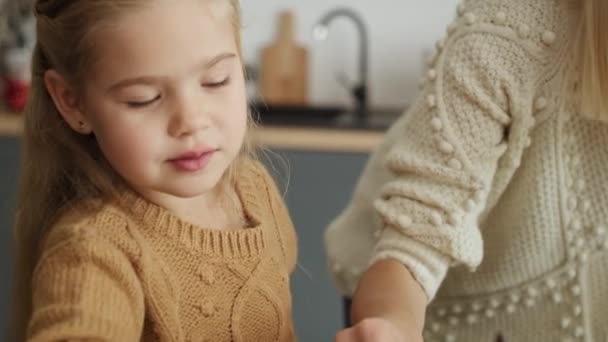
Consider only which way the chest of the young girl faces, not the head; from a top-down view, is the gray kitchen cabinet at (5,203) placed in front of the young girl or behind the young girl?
behind

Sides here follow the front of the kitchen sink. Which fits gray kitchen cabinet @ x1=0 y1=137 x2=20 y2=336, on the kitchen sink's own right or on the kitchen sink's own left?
on the kitchen sink's own right

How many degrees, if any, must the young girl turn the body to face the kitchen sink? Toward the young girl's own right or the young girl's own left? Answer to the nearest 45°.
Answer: approximately 135° to the young girl's own left

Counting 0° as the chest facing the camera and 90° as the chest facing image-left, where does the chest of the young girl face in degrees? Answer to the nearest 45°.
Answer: approximately 315°

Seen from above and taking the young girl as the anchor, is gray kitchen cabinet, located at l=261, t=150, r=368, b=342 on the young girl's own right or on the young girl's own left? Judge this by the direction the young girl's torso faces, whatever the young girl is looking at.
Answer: on the young girl's own left

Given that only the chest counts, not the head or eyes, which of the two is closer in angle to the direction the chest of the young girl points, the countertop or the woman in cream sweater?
the woman in cream sweater

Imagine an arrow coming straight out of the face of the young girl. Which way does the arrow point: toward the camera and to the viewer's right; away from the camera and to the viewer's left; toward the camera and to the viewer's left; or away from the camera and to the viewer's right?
toward the camera and to the viewer's right

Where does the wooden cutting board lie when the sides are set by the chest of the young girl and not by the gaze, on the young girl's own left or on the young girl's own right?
on the young girl's own left

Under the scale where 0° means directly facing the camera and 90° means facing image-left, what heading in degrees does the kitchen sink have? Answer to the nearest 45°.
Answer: approximately 0°

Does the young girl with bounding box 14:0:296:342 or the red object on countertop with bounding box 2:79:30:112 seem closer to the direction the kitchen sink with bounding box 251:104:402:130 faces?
the young girl

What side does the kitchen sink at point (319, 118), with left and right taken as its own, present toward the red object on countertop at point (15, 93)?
right
